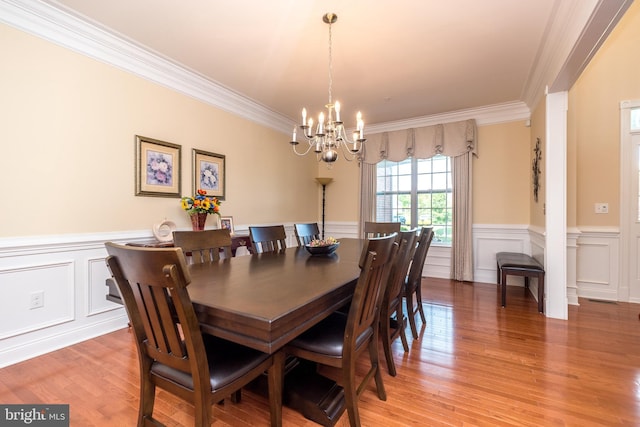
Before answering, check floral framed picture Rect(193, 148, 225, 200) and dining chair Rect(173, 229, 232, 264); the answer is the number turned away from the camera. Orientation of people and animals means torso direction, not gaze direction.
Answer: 0

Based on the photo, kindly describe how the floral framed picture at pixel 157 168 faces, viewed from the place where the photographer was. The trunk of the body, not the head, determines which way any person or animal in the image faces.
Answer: facing the viewer and to the right of the viewer

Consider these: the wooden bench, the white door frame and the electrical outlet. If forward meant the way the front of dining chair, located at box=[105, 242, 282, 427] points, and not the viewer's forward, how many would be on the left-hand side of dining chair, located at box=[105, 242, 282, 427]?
1

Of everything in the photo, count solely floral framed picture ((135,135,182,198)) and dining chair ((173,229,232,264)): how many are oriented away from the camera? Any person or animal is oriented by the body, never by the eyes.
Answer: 0

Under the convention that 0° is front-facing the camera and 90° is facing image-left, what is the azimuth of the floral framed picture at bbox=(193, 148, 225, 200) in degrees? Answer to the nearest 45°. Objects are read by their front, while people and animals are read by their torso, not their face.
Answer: approximately 315°

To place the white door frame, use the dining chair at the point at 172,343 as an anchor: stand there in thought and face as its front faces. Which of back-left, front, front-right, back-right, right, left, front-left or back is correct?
front-right

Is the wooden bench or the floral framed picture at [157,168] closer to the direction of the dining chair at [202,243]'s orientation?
the wooden bench

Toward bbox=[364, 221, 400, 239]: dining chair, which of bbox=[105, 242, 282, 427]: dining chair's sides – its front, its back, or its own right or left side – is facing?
front

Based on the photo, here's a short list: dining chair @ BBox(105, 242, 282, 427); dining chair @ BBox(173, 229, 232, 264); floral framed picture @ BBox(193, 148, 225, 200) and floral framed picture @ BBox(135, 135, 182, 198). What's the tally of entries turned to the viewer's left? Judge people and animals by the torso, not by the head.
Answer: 0

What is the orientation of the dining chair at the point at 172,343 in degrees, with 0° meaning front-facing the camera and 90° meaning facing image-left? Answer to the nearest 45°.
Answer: approximately 225°

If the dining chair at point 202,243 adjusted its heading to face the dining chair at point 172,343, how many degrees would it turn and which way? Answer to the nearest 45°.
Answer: approximately 45° to its right

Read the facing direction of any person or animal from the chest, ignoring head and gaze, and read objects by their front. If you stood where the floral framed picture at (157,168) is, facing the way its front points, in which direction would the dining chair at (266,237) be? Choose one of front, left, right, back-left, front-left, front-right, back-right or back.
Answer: front

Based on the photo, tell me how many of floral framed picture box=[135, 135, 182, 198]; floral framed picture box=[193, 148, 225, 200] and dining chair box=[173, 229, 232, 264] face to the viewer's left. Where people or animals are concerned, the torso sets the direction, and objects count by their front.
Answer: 0

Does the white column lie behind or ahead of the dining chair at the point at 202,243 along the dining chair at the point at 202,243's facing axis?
ahead

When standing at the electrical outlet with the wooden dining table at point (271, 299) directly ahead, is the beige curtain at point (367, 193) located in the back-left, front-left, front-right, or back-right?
front-left

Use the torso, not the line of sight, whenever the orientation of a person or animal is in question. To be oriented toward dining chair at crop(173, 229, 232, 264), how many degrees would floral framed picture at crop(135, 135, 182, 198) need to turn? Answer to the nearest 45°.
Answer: approximately 45° to its right
